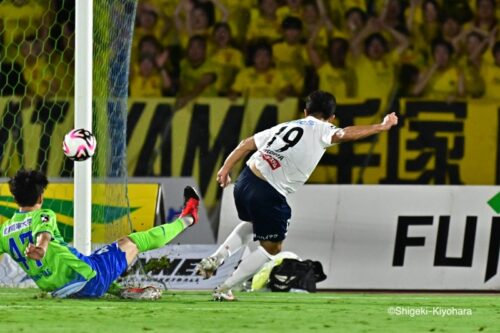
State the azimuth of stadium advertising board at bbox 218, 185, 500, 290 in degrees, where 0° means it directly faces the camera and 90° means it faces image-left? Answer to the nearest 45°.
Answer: approximately 0°

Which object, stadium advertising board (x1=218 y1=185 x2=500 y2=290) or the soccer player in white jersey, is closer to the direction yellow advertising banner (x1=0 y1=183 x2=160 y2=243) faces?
the soccer player in white jersey

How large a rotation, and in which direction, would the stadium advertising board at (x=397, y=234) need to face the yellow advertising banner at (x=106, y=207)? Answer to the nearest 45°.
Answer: approximately 90° to its right

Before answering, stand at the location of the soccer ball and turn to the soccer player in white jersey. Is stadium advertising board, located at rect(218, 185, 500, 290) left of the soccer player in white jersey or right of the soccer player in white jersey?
left

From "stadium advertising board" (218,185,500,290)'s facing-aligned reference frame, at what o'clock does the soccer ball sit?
The soccer ball is roughly at 1 o'clock from the stadium advertising board.

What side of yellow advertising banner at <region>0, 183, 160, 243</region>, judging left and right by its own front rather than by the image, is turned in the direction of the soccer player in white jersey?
front

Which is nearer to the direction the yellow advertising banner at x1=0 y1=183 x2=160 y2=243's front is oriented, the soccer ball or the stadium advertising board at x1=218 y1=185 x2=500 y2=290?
the soccer ball

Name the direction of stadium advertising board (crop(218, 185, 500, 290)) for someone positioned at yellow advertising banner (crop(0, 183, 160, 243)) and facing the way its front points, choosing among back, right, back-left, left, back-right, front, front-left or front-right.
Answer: left

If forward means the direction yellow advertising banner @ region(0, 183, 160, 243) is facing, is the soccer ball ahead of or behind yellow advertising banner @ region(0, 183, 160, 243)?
ahead

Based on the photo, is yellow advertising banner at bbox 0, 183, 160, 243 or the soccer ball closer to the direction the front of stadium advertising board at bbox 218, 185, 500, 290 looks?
the soccer ball

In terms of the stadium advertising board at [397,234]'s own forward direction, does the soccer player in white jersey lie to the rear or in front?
in front

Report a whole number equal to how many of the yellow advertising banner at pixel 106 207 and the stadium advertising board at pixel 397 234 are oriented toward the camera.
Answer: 2

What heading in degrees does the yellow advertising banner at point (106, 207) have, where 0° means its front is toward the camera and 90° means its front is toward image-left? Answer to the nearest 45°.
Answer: approximately 0°
